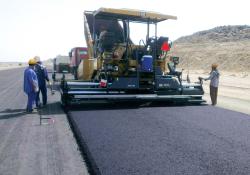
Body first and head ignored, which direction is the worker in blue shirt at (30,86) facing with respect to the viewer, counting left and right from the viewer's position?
facing away from the viewer and to the right of the viewer
